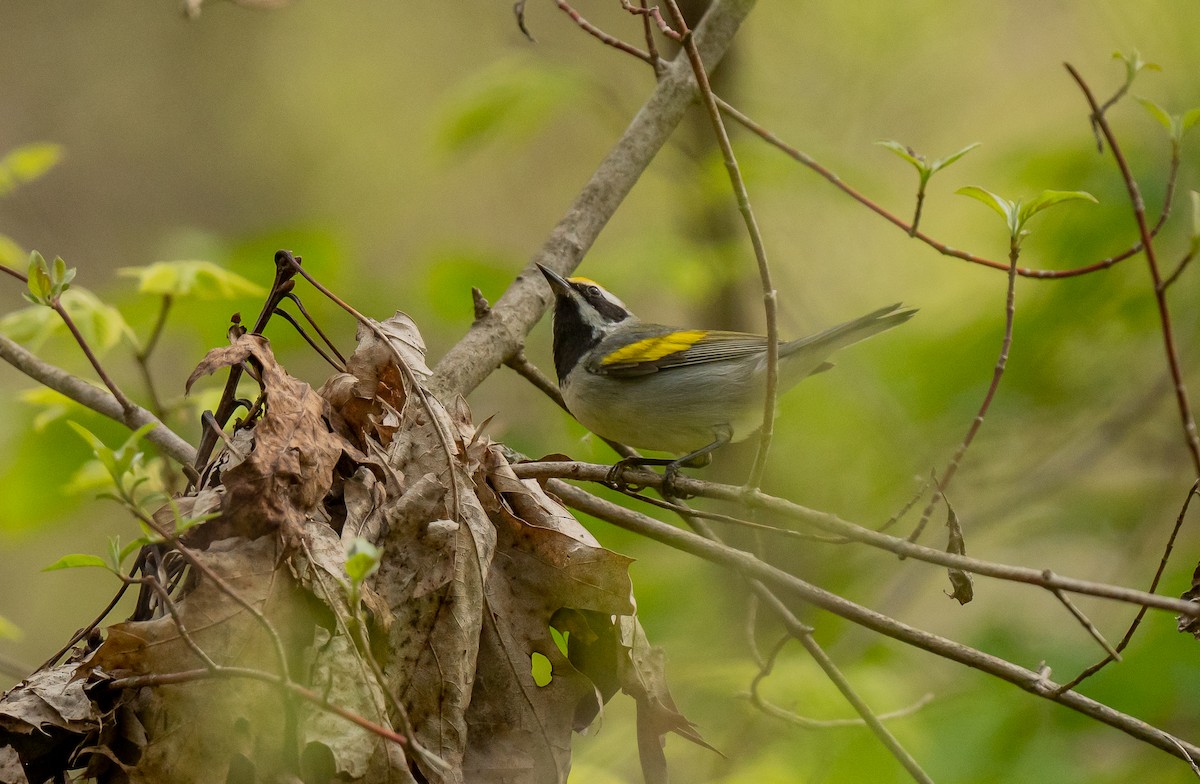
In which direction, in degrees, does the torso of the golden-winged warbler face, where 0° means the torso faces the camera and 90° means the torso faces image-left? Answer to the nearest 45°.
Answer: approximately 90°

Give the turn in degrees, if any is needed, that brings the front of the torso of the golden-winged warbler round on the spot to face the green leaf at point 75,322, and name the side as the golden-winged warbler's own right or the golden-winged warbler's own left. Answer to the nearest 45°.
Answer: approximately 45° to the golden-winged warbler's own left

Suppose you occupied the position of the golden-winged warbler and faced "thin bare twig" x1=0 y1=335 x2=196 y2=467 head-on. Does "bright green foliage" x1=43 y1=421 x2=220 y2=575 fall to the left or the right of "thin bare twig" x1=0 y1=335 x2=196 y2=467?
left

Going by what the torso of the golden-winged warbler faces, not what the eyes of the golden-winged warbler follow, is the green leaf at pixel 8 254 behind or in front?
in front

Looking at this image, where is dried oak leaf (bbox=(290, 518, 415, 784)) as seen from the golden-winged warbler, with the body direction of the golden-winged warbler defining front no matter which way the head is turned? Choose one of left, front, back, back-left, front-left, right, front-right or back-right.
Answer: front

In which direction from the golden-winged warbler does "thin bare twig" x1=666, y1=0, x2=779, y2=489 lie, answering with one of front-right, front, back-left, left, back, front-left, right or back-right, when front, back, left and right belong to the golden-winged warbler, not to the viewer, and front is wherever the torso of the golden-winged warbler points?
left

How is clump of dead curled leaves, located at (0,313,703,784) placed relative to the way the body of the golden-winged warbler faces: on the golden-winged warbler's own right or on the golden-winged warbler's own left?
on the golden-winged warbler's own left

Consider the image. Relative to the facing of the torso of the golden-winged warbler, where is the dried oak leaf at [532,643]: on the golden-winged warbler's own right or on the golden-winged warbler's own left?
on the golden-winged warbler's own left
